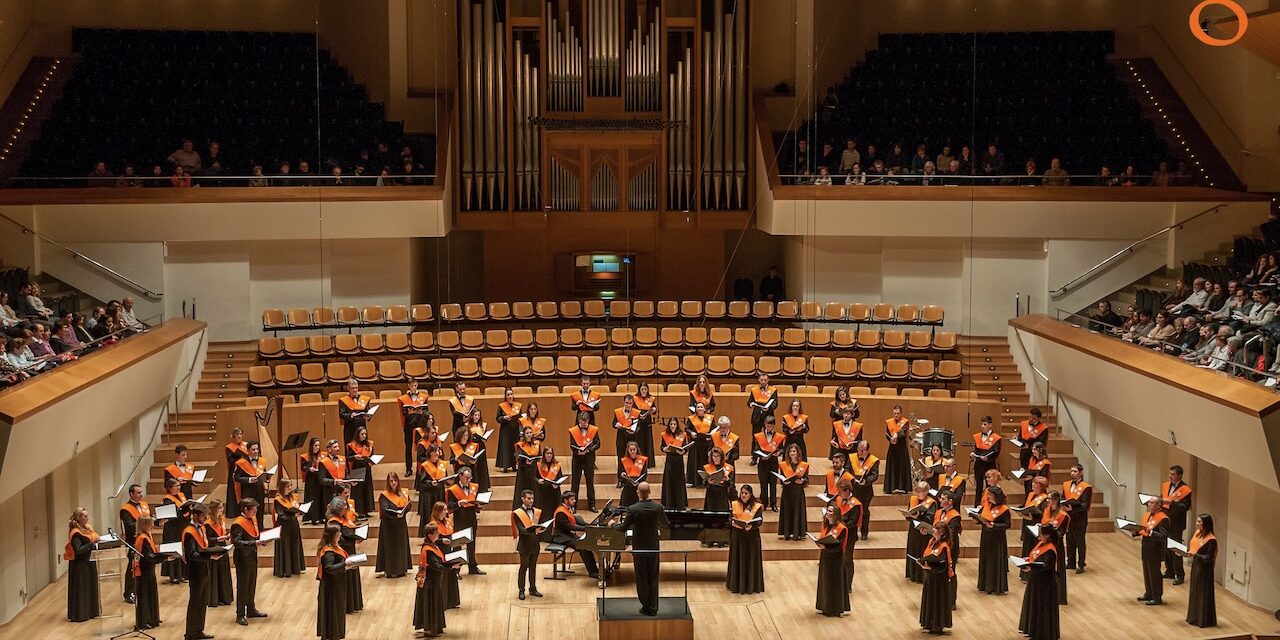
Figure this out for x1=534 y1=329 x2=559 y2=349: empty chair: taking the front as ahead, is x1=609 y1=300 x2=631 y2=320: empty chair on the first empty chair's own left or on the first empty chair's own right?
on the first empty chair's own left

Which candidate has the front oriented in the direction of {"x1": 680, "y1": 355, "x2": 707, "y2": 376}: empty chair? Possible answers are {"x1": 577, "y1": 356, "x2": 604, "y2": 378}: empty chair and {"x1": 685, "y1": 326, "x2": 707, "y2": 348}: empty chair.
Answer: {"x1": 685, "y1": 326, "x2": 707, "y2": 348}: empty chair

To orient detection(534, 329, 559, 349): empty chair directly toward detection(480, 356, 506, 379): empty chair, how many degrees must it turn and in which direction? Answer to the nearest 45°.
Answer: approximately 45° to its right

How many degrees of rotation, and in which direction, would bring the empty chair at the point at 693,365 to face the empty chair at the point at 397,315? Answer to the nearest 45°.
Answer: approximately 90° to its right

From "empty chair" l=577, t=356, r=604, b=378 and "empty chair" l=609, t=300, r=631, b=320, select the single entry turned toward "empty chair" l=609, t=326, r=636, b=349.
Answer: "empty chair" l=609, t=300, r=631, b=320

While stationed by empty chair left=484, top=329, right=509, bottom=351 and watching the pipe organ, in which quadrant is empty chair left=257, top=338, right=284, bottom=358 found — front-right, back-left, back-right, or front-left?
back-left

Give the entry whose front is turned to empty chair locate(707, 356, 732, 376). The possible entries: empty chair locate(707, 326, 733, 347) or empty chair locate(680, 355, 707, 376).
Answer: empty chair locate(707, 326, 733, 347)

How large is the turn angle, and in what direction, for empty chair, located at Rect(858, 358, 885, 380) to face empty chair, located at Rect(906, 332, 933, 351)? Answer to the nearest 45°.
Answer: approximately 135° to its left

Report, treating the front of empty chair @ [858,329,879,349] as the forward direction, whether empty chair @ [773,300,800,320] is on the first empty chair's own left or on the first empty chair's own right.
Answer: on the first empty chair's own right

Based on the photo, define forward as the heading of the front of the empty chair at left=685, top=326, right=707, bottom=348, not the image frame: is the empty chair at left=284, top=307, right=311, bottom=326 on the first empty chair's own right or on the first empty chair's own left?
on the first empty chair's own right
